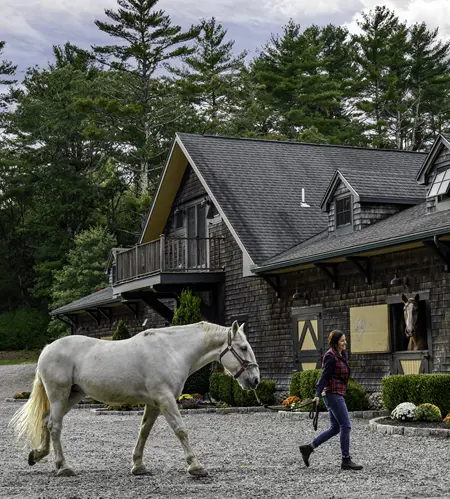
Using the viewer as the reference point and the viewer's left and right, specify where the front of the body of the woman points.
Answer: facing to the right of the viewer

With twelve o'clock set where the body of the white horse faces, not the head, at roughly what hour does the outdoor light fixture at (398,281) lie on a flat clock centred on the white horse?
The outdoor light fixture is roughly at 10 o'clock from the white horse.

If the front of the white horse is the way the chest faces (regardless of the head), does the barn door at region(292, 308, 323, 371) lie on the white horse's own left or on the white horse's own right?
on the white horse's own left

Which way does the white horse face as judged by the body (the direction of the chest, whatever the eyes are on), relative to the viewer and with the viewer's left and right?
facing to the right of the viewer

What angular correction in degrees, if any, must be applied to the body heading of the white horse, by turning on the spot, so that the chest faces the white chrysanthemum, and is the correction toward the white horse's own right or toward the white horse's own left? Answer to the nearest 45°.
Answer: approximately 45° to the white horse's own left
